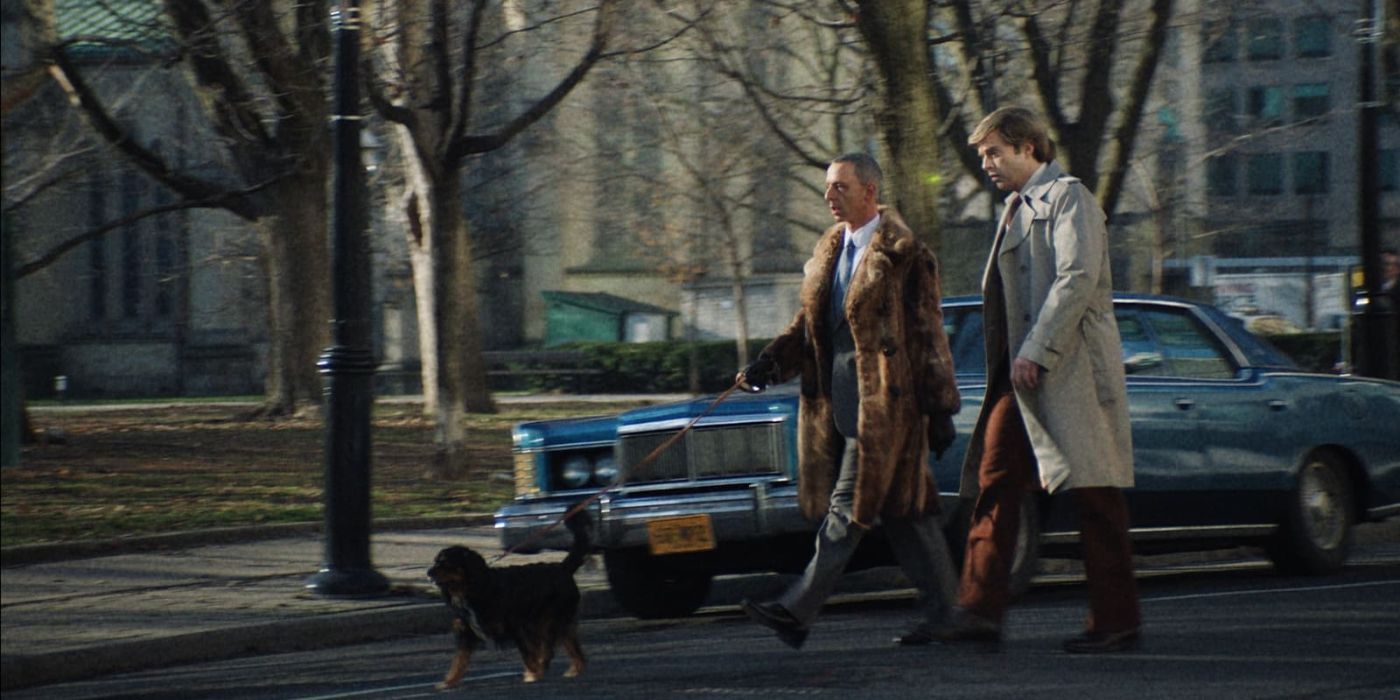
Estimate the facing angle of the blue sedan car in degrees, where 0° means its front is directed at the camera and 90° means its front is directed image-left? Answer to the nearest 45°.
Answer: approximately 45°

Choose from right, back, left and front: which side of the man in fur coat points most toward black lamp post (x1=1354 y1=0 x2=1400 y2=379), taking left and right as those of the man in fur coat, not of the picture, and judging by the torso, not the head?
back

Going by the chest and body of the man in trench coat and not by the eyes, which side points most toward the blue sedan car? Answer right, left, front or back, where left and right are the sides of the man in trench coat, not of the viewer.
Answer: right

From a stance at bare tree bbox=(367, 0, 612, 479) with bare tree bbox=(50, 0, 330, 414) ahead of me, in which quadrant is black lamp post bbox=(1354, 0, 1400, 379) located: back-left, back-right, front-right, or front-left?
back-right

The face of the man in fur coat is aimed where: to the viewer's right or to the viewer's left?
to the viewer's left

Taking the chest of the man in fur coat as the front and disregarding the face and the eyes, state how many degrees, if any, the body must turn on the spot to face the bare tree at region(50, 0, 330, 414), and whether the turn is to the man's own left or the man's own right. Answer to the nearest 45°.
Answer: approximately 90° to the man's own right

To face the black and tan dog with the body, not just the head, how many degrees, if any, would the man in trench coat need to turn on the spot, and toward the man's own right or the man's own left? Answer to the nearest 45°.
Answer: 0° — they already face it

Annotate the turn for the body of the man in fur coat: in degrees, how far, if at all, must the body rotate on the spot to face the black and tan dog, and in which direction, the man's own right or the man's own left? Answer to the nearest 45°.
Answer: approximately 45° to the man's own right

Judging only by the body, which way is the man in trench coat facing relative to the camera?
to the viewer's left
